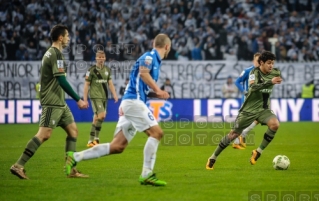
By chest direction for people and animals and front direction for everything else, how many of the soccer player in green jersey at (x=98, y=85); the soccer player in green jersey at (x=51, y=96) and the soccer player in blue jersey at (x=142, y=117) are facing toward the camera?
1

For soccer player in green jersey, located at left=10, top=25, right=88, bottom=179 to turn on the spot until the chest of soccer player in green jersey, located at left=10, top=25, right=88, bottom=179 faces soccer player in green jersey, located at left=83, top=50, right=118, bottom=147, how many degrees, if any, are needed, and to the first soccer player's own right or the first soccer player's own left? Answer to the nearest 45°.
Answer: approximately 90° to the first soccer player's own left

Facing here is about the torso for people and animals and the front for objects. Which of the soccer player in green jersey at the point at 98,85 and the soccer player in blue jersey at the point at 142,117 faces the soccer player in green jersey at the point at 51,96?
the soccer player in green jersey at the point at 98,85

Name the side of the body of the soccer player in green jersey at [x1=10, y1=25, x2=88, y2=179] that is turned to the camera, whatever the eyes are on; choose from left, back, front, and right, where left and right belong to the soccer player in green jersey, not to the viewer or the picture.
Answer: right

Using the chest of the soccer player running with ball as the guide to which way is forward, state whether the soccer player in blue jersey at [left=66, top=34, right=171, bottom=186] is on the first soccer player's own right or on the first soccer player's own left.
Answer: on the first soccer player's own right

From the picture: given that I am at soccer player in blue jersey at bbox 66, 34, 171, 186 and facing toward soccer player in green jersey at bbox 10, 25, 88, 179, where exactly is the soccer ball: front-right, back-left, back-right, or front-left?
back-right

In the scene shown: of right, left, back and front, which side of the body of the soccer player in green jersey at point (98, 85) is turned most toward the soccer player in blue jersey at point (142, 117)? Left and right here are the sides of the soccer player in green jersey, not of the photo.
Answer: front

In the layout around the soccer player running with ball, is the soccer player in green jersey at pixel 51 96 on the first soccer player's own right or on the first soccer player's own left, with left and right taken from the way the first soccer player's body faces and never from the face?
on the first soccer player's own right

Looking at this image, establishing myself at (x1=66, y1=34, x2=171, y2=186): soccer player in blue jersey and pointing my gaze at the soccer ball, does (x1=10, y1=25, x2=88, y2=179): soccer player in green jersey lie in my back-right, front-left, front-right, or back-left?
back-left

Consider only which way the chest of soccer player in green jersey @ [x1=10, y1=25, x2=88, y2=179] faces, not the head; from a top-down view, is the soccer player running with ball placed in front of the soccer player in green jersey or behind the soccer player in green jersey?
in front

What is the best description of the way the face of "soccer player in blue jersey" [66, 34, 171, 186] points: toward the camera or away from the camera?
away from the camera
